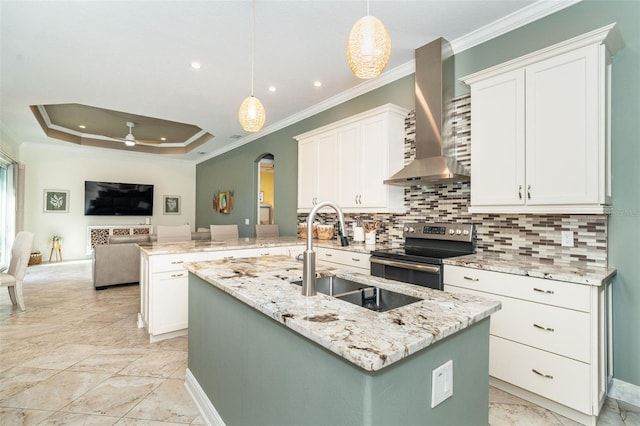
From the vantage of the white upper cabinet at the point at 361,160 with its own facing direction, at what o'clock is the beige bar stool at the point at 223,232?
The beige bar stool is roughly at 2 o'clock from the white upper cabinet.

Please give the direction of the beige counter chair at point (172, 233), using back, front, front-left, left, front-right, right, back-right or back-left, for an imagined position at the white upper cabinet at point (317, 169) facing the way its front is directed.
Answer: front-right

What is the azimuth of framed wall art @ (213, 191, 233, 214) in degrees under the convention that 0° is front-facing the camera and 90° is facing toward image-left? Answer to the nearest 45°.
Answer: approximately 45°

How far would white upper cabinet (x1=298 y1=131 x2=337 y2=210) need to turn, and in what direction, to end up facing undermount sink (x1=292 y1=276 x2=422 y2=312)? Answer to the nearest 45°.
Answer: approximately 45° to its left

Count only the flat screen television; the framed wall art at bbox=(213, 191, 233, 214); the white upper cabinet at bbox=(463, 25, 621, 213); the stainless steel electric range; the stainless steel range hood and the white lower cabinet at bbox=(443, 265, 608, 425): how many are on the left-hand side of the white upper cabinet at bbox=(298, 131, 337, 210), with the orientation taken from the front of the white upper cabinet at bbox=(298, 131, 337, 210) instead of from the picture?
4

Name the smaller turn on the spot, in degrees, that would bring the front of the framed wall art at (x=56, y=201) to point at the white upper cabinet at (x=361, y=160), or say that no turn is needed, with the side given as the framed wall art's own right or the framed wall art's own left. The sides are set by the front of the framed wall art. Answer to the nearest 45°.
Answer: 0° — it already faces it

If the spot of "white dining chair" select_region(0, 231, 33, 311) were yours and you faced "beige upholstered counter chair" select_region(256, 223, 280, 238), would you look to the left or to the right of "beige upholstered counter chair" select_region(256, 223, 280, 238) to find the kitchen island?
right
